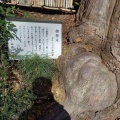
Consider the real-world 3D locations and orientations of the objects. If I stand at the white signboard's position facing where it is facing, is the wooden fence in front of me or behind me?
behind

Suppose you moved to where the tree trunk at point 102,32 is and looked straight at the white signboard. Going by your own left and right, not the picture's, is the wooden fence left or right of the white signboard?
right

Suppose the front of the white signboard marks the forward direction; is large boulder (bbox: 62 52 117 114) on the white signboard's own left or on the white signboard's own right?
on the white signboard's own left

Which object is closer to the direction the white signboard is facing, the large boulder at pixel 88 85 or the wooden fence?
the large boulder

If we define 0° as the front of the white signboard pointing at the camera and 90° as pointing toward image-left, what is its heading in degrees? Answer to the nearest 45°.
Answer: approximately 0°

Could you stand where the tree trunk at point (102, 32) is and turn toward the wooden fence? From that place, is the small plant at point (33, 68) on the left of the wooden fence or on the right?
left

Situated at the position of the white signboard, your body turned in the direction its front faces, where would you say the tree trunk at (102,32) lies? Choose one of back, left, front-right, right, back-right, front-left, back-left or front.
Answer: left
